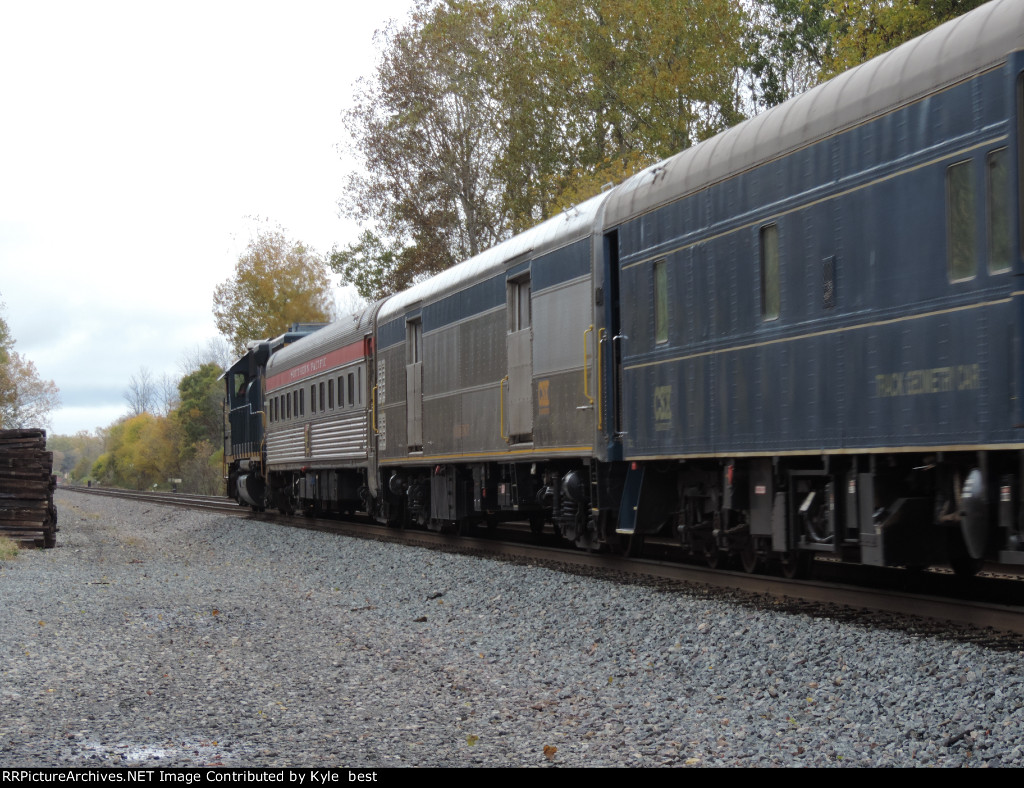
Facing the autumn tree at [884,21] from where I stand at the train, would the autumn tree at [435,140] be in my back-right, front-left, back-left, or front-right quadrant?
front-left

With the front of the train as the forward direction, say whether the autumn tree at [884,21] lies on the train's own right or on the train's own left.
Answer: on the train's own right

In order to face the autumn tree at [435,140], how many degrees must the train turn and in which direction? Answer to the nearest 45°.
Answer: approximately 45° to its right

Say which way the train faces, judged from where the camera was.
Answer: facing away from the viewer and to the left of the viewer
